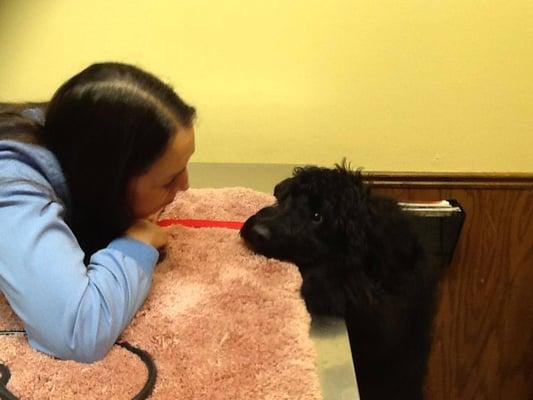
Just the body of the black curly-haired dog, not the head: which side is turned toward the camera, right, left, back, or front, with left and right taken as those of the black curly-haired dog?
left

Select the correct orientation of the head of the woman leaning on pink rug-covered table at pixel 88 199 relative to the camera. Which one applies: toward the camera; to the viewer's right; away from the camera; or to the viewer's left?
to the viewer's right
